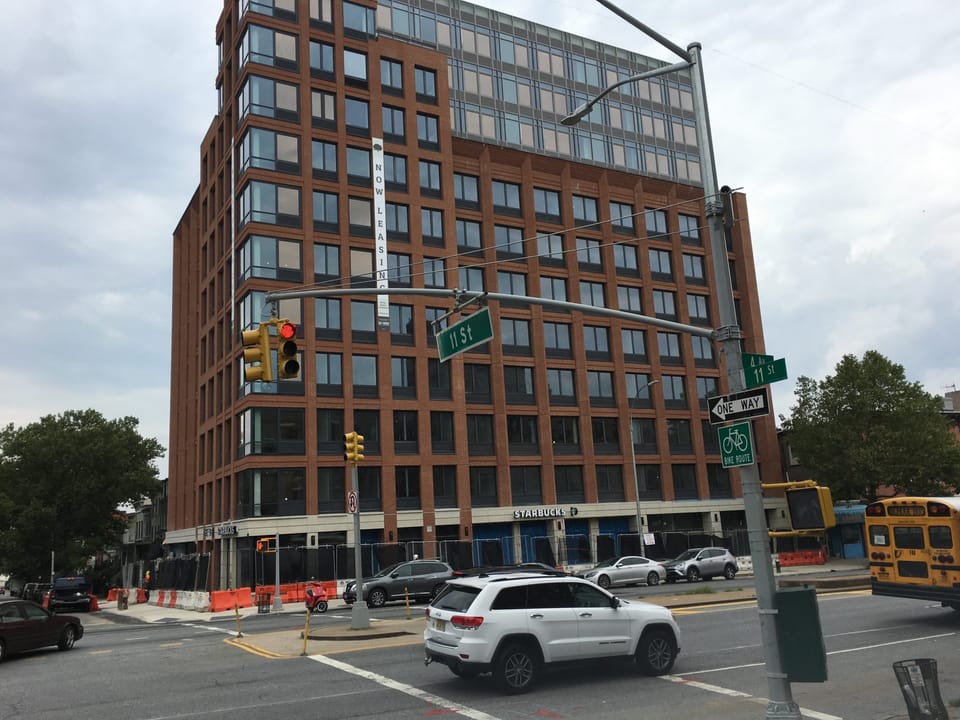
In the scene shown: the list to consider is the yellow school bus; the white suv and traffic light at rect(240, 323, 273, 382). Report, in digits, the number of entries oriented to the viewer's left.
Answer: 1

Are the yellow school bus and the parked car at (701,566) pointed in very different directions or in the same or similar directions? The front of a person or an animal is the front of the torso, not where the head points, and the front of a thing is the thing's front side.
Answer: very different directions

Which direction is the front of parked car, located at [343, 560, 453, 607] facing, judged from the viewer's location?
facing the viewer and to the left of the viewer

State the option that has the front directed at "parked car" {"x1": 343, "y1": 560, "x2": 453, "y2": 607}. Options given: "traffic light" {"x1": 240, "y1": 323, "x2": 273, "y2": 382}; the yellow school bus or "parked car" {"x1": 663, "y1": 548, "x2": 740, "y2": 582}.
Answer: "parked car" {"x1": 663, "y1": 548, "x2": 740, "y2": 582}

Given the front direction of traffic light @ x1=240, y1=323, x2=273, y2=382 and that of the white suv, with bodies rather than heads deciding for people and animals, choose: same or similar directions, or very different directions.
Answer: very different directions

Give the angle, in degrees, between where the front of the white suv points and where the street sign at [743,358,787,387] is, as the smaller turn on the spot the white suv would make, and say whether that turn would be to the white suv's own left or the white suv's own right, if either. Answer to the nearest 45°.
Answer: approximately 90° to the white suv's own right

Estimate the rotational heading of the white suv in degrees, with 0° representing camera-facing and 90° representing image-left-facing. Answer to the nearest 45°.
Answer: approximately 225°

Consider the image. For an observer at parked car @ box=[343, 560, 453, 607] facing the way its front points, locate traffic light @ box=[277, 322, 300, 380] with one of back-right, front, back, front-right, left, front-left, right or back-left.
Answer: front-left

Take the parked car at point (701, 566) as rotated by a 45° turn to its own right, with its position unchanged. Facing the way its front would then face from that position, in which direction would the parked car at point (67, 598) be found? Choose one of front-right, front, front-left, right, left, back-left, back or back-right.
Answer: front

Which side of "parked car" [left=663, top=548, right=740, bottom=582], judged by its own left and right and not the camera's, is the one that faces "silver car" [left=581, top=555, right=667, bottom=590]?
front

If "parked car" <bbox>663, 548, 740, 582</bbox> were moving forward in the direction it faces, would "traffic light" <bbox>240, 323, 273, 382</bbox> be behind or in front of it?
in front

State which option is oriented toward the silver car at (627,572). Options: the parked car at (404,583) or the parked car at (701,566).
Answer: the parked car at (701,566)

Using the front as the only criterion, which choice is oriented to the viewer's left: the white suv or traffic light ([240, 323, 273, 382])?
the traffic light
